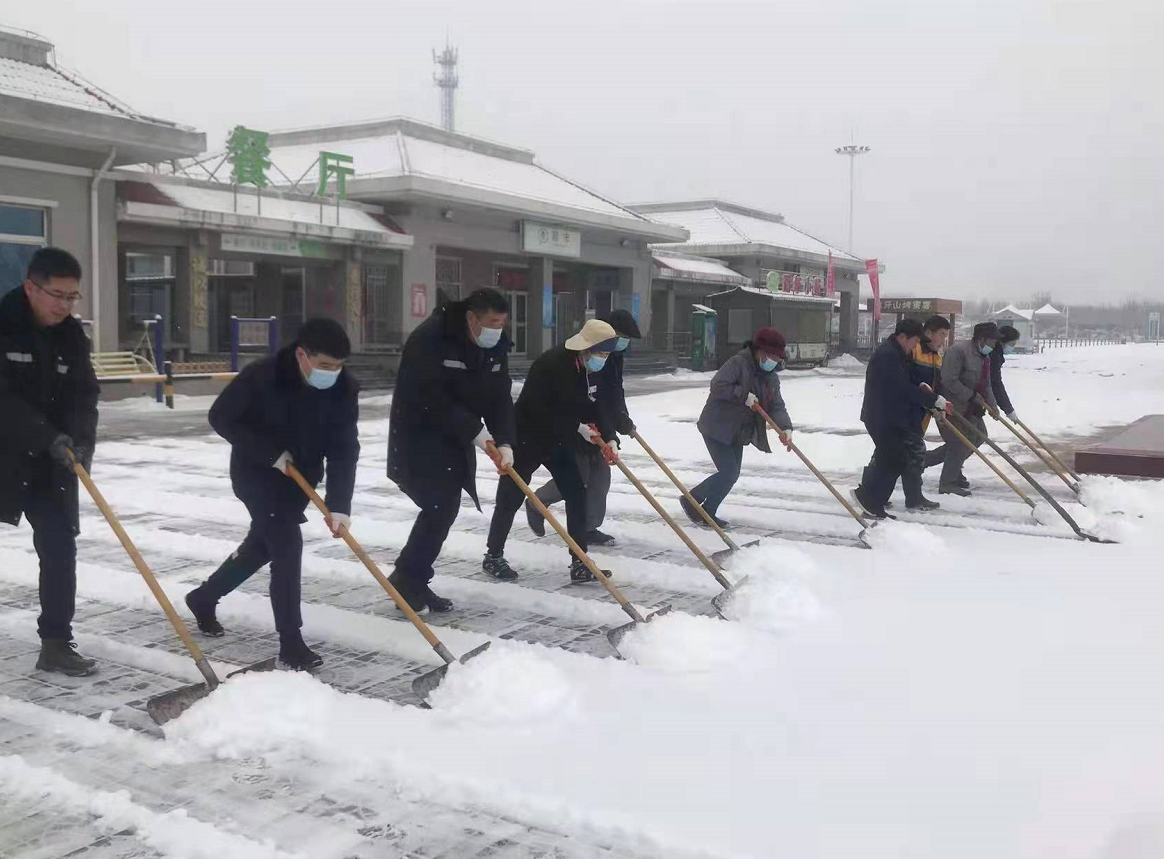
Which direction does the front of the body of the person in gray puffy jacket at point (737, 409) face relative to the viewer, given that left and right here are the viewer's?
facing the viewer and to the right of the viewer

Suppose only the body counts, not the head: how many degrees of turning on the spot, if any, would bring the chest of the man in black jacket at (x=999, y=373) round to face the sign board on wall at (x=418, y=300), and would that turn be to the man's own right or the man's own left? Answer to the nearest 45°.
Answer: approximately 135° to the man's own left

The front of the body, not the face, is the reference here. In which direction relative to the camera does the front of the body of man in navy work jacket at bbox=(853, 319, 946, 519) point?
to the viewer's right

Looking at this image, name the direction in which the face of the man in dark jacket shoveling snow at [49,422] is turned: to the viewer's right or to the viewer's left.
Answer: to the viewer's right

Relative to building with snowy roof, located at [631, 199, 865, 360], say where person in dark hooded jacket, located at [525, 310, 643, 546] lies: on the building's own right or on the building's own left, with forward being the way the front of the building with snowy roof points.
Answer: on the building's own right

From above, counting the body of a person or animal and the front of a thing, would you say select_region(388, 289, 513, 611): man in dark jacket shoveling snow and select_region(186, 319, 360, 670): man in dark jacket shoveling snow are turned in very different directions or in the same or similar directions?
same or similar directions

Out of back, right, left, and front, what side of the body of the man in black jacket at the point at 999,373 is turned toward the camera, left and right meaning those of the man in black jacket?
right

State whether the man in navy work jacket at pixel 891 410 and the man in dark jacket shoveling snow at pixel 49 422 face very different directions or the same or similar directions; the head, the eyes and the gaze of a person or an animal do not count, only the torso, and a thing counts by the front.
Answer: same or similar directions

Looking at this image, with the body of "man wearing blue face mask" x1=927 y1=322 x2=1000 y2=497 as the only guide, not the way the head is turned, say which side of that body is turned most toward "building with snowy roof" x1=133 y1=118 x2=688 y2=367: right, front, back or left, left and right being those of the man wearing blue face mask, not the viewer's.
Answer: back

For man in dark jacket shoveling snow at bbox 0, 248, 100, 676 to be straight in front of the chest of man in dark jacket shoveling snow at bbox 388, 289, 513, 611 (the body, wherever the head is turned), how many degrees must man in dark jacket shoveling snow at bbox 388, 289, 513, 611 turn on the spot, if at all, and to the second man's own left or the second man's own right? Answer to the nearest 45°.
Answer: approximately 90° to the second man's own right

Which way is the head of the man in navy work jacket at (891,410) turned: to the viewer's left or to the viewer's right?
to the viewer's right

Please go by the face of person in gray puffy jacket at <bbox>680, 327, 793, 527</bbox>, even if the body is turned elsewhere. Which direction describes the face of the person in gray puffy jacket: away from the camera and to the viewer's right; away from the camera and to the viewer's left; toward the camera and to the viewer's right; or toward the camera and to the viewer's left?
toward the camera and to the viewer's right

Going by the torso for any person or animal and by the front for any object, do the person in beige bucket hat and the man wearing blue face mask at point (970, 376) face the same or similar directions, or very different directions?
same or similar directions

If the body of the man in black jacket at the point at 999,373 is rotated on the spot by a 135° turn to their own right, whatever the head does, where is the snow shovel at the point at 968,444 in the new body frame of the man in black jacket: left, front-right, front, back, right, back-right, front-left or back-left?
front-left
